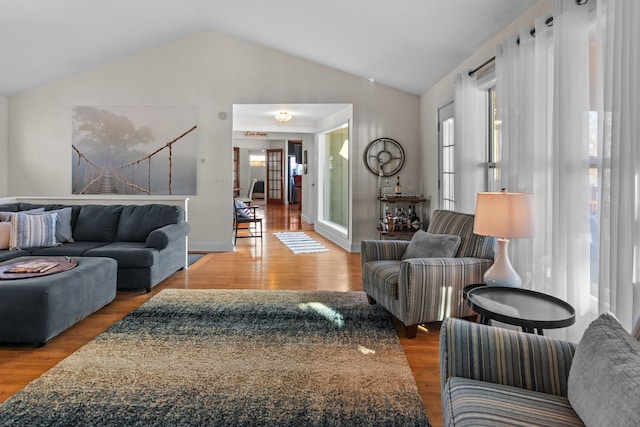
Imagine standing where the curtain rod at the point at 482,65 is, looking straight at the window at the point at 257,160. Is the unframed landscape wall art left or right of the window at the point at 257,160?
left

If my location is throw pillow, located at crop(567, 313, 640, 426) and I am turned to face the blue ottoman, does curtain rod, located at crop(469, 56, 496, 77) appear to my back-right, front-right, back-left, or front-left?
front-right

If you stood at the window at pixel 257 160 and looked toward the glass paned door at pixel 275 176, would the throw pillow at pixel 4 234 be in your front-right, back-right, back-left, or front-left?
front-right

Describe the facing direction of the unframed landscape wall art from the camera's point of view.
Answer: facing the viewer

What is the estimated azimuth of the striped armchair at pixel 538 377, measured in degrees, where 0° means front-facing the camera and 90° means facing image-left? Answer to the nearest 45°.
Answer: approximately 90°

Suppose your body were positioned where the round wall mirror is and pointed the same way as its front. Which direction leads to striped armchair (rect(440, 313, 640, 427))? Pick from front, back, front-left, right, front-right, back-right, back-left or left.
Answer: front

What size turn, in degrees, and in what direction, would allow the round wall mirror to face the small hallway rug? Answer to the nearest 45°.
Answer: approximately 135° to its right

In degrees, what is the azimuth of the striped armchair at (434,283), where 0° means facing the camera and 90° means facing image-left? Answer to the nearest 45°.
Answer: approximately 45°
